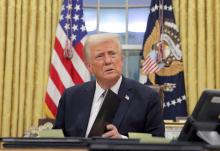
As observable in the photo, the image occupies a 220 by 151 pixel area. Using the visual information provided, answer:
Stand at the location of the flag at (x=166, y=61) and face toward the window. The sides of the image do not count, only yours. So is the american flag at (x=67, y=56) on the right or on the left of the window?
left

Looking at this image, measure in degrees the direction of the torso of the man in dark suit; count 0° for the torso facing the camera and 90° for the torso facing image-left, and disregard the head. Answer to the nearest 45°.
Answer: approximately 0°

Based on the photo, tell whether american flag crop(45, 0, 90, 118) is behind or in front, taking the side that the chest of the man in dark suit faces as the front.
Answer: behind
